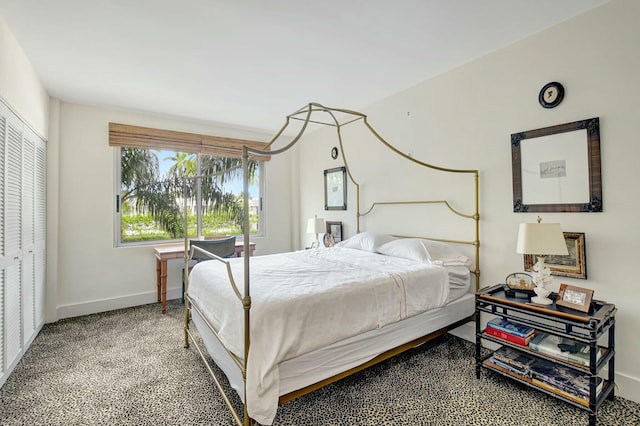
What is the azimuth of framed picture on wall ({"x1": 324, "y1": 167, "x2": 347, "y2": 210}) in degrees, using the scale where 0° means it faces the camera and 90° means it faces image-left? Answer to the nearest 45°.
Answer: approximately 45°

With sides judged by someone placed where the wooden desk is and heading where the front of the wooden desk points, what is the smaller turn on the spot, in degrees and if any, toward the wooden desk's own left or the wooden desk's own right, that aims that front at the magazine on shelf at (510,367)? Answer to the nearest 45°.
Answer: approximately 45° to the wooden desk's own left

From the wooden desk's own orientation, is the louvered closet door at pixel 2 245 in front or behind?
in front

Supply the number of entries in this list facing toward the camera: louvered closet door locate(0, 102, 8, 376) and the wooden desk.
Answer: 1

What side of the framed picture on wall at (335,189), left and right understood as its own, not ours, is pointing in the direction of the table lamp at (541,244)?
left

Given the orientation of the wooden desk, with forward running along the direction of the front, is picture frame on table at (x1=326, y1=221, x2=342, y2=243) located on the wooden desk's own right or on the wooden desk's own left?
on the wooden desk's own left

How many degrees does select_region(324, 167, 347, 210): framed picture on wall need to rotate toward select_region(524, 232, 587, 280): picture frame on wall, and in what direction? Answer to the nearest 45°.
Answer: approximately 90° to its left

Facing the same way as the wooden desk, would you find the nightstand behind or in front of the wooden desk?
in front

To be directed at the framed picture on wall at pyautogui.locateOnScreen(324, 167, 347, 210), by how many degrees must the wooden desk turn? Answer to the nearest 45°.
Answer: approximately 90° to its left

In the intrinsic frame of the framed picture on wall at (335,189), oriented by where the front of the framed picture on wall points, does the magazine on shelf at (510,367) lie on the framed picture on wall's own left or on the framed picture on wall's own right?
on the framed picture on wall's own left

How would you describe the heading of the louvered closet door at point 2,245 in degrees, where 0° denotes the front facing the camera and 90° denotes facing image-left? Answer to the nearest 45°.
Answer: approximately 270°

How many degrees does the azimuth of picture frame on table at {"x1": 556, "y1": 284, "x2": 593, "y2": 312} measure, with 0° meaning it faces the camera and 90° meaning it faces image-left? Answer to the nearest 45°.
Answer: approximately 45°

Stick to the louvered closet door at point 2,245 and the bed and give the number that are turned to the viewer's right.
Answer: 1

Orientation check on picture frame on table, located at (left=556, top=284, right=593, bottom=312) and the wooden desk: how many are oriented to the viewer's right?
0
